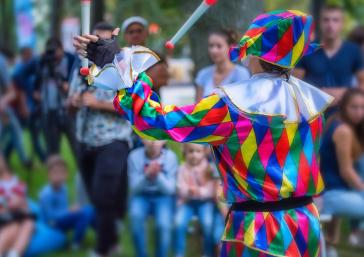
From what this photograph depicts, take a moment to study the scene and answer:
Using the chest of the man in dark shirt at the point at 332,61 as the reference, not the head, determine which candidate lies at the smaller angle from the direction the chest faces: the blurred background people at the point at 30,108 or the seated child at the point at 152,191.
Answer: the seated child

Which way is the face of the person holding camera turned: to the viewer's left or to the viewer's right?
to the viewer's right

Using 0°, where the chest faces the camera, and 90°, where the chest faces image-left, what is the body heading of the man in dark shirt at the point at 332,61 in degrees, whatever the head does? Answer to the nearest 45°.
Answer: approximately 0°

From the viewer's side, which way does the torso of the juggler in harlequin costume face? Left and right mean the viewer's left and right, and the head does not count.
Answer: facing away from the viewer and to the left of the viewer

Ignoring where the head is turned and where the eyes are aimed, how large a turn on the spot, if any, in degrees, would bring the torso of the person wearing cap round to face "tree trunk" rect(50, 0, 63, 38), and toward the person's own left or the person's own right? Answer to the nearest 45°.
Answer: approximately 180°

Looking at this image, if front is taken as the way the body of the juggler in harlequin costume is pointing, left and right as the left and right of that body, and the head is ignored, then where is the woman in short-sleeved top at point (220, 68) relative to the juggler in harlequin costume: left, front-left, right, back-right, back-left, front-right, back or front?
front-right

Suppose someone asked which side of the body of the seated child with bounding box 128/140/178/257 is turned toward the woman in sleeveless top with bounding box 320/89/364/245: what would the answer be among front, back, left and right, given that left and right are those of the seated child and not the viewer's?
left
